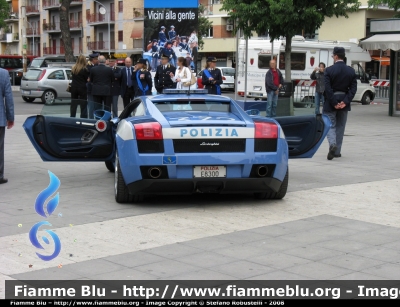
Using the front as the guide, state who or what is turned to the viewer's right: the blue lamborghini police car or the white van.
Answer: the white van

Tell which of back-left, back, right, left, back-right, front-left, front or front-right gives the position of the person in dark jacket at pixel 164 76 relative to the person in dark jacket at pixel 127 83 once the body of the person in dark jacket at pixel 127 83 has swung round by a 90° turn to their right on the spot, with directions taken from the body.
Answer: back-left

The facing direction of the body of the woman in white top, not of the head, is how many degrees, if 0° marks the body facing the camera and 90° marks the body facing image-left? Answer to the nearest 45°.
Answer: approximately 45°

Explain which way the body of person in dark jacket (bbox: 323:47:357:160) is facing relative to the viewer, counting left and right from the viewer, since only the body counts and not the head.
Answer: facing away from the viewer

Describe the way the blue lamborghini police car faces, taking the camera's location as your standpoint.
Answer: facing away from the viewer

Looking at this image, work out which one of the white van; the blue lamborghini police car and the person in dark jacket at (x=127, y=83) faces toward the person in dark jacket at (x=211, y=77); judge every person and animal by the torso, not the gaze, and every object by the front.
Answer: the blue lamborghini police car

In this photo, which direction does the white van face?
to the viewer's right

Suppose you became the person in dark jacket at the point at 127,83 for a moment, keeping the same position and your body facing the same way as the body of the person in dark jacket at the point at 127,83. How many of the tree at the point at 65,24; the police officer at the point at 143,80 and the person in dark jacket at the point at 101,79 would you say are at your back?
1

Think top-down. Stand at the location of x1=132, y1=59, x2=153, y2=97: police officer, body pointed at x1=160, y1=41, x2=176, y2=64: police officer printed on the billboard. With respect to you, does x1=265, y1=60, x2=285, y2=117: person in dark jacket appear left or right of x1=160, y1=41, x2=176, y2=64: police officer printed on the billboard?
right

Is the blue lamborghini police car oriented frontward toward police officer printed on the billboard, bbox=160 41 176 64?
yes

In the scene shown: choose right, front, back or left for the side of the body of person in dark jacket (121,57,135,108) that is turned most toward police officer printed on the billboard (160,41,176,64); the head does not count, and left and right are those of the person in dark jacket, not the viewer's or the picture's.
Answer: back

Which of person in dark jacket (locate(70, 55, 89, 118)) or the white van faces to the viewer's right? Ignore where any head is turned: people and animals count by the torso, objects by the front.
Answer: the white van

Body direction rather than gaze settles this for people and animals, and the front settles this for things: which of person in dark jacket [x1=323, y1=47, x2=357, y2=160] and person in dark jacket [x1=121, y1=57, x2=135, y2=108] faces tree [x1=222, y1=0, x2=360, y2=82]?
person in dark jacket [x1=323, y1=47, x2=357, y2=160]

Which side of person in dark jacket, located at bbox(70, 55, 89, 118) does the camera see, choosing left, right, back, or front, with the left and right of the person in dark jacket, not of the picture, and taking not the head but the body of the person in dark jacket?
back

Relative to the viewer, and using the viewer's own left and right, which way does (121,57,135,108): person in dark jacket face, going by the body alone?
facing the viewer
